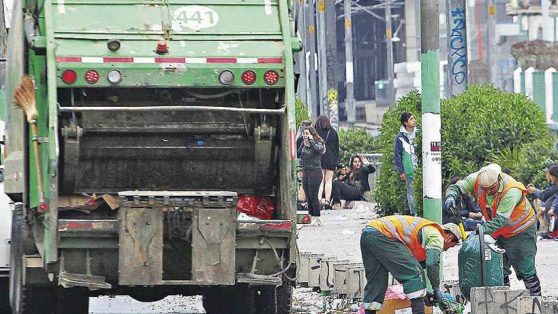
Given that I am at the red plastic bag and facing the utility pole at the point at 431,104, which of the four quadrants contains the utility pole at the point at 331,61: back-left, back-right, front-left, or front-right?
front-left

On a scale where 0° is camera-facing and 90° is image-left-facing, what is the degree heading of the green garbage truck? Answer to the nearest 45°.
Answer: approximately 180°

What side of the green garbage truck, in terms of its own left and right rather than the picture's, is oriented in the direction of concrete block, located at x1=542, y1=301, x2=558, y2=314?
right

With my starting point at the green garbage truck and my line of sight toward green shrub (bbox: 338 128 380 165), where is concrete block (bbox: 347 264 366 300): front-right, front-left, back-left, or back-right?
front-right

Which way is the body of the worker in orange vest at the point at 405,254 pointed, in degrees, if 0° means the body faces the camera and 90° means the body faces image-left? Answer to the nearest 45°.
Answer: approximately 270°

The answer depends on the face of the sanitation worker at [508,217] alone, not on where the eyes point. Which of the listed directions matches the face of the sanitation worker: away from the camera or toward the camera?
toward the camera

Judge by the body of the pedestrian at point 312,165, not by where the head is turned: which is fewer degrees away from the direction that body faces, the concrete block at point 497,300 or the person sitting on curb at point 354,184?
the concrete block

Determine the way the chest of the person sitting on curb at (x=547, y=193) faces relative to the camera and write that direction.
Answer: to the viewer's left

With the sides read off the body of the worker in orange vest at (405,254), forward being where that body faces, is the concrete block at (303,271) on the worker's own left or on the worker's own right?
on the worker's own left

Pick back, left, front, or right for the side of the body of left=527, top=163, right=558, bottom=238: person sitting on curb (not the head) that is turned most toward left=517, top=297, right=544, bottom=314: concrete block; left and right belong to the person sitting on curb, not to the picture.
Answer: left

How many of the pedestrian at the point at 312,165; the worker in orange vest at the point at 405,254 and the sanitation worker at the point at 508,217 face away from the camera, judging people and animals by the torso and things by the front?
0

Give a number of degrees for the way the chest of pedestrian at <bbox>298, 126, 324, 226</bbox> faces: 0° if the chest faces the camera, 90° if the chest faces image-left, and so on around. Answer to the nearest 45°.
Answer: approximately 45°

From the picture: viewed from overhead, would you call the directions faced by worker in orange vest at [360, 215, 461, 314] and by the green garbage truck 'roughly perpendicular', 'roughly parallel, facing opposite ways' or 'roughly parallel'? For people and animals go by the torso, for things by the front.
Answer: roughly perpendicular

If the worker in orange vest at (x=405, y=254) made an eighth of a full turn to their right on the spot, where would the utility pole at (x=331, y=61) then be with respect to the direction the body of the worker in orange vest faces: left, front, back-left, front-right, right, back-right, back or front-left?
back-left
